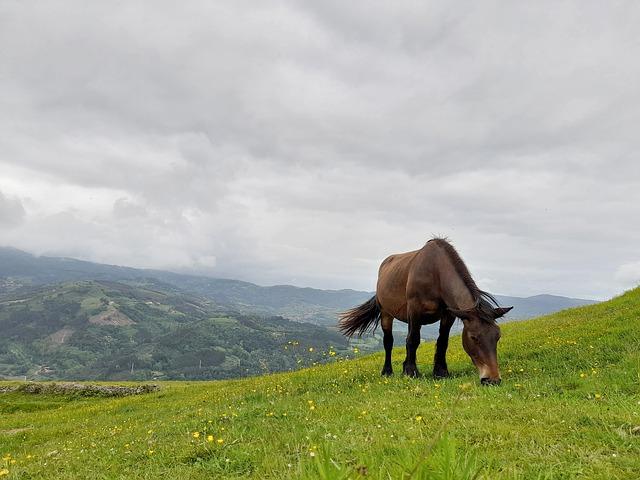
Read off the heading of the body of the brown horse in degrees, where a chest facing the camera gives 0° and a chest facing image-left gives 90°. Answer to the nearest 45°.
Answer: approximately 315°
